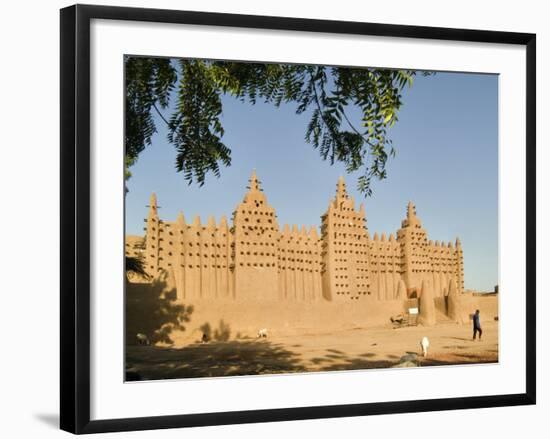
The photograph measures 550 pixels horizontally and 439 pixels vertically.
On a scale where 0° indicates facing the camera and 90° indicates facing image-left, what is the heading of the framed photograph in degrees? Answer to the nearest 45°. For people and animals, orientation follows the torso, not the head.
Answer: approximately 315°
